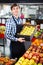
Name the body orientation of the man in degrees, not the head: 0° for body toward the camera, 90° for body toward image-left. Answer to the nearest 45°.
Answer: approximately 315°
